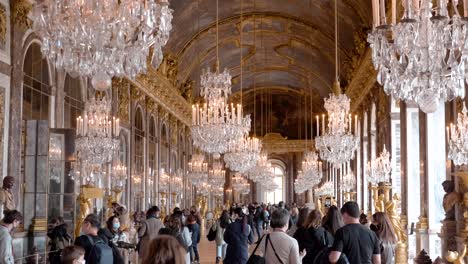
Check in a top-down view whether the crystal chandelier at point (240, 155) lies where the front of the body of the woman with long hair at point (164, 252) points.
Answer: yes

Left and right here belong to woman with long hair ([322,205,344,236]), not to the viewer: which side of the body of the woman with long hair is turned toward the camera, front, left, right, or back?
back

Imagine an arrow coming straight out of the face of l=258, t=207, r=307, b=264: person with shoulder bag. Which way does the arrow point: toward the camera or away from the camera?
away from the camera

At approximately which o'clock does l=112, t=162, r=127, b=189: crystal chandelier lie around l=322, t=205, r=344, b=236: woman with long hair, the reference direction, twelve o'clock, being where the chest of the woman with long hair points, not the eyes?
The crystal chandelier is roughly at 11 o'clock from the woman with long hair.

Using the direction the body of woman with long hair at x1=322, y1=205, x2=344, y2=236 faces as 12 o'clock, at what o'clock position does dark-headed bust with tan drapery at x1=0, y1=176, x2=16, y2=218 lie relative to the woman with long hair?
The dark-headed bust with tan drapery is roughly at 10 o'clock from the woman with long hair.

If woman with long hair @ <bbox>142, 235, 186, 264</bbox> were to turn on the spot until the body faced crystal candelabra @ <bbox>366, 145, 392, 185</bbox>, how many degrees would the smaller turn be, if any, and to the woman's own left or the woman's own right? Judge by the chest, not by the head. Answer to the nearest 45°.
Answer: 0° — they already face it

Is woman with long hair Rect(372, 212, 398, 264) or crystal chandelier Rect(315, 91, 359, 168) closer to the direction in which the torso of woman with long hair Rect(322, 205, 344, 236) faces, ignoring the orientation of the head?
the crystal chandelier

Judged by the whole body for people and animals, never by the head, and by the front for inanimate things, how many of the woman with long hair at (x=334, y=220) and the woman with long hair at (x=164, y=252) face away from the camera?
2

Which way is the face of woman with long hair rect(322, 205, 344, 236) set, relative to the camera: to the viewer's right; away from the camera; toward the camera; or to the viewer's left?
away from the camera

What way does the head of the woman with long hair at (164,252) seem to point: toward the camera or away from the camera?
away from the camera

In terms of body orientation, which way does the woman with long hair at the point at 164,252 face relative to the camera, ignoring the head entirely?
away from the camera
